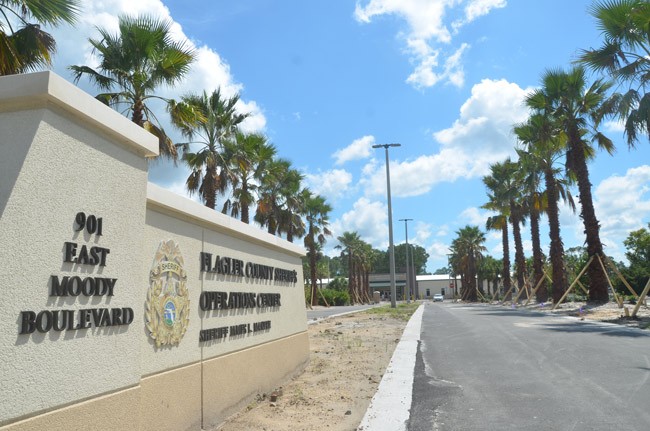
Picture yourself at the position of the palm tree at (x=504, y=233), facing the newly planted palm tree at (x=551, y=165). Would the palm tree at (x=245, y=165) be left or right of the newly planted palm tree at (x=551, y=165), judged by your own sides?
right

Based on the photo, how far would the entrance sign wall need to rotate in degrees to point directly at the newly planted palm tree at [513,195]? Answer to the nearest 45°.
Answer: approximately 90° to its left

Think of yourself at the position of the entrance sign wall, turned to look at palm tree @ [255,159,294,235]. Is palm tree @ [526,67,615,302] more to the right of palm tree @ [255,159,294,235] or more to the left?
right

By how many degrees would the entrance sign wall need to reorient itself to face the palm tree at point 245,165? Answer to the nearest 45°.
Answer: approximately 135° to its left

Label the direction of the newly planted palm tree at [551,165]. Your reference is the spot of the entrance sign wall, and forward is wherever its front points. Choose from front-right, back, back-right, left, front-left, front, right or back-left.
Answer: left

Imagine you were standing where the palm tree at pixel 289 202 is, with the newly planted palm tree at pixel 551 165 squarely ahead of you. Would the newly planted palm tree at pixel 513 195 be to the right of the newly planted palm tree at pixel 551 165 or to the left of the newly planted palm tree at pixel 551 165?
left

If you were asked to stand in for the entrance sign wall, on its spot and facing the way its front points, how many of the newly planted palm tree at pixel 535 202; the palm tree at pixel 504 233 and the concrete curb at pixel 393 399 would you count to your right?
0

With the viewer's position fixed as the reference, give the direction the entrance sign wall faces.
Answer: facing the viewer and to the right of the viewer

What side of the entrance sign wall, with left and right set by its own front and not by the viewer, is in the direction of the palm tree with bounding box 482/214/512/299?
left

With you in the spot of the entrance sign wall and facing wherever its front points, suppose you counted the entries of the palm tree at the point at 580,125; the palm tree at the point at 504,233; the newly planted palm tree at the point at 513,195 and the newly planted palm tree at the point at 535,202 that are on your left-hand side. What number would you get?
4

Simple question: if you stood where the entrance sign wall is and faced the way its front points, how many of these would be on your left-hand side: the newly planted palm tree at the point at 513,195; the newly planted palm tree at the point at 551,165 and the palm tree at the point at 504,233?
3

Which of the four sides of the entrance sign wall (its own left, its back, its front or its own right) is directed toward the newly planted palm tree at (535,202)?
left
